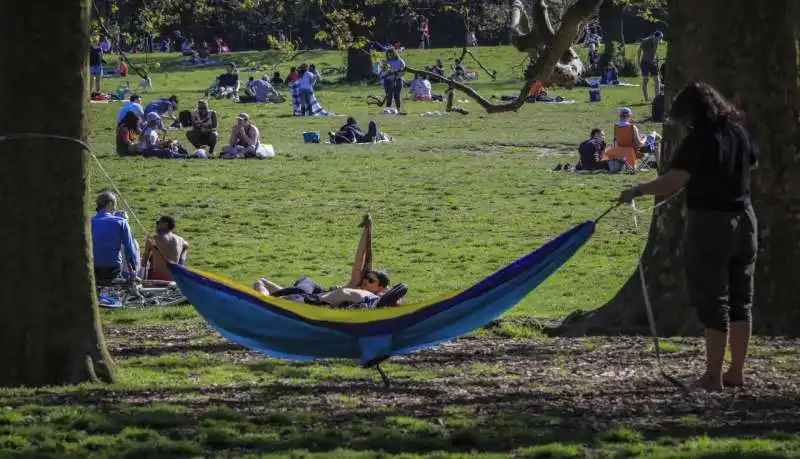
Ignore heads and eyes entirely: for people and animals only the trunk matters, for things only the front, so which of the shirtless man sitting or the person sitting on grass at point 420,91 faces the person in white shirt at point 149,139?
the shirtless man sitting

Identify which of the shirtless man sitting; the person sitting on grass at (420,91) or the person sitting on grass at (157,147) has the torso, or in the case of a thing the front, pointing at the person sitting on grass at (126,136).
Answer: the shirtless man sitting

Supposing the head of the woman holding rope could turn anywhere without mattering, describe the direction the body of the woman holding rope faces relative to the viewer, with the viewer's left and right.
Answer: facing away from the viewer and to the left of the viewer

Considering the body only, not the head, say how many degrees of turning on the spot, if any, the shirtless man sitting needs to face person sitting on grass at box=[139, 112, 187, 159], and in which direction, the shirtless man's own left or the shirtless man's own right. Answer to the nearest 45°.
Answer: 0° — they already face them

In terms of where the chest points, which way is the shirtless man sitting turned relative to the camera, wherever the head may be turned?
away from the camera

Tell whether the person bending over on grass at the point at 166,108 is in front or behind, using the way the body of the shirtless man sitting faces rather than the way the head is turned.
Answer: in front
